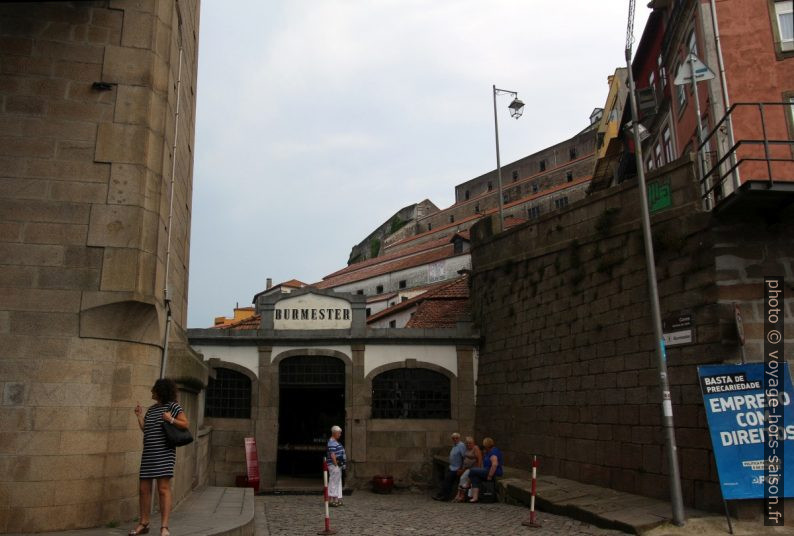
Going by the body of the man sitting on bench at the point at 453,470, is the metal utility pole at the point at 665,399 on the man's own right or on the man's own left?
on the man's own left

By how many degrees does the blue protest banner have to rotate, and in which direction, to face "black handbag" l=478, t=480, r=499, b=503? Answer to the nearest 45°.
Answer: approximately 135° to its right

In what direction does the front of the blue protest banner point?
toward the camera

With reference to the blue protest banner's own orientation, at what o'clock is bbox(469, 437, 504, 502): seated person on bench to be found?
The seated person on bench is roughly at 4 o'clock from the blue protest banner.

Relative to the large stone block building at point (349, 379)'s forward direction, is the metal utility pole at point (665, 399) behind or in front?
in front

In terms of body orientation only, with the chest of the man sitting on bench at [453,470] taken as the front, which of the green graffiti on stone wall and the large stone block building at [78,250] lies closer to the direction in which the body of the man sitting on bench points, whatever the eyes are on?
the large stone block building

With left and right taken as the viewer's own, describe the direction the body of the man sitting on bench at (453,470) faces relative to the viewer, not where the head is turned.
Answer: facing to the left of the viewer

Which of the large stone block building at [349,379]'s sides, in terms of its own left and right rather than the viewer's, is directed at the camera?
front

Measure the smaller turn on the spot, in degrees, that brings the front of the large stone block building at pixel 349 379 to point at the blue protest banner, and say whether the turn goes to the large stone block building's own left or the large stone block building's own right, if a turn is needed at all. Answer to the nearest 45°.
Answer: approximately 45° to the large stone block building's own left

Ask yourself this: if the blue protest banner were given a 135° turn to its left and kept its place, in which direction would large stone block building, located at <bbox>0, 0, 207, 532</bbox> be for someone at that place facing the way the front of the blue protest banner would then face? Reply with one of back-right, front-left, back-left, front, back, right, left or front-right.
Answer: back
